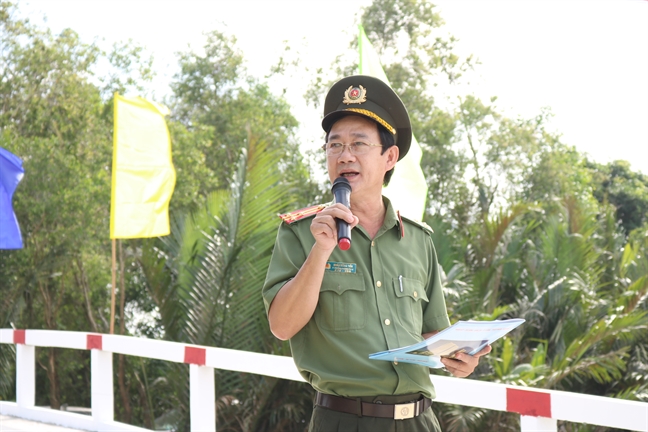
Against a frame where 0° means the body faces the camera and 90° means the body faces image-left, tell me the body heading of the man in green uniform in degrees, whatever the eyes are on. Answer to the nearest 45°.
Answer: approximately 315°

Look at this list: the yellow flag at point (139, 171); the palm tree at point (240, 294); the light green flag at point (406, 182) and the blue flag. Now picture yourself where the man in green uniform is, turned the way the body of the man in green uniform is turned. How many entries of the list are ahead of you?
0

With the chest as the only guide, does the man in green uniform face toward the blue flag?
no

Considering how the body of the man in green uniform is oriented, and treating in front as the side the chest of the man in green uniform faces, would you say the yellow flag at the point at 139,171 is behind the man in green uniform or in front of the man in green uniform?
behind

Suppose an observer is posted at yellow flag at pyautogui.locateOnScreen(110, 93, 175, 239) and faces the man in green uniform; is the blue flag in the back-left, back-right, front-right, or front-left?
back-right

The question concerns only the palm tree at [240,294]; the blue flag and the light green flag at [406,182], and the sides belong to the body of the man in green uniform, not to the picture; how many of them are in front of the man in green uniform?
0

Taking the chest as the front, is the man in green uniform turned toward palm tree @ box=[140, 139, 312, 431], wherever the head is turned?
no

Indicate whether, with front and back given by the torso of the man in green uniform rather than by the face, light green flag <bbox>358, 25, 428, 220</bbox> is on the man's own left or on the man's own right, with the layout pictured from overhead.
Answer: on the man's own left

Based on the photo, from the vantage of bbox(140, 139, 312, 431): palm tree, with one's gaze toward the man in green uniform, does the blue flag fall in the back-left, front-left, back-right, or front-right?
back-right

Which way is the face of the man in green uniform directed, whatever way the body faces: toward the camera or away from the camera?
toward the camera
